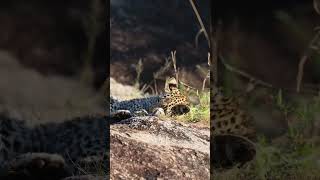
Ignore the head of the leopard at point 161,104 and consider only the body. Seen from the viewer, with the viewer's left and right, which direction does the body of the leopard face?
facing to the right of the viewer
